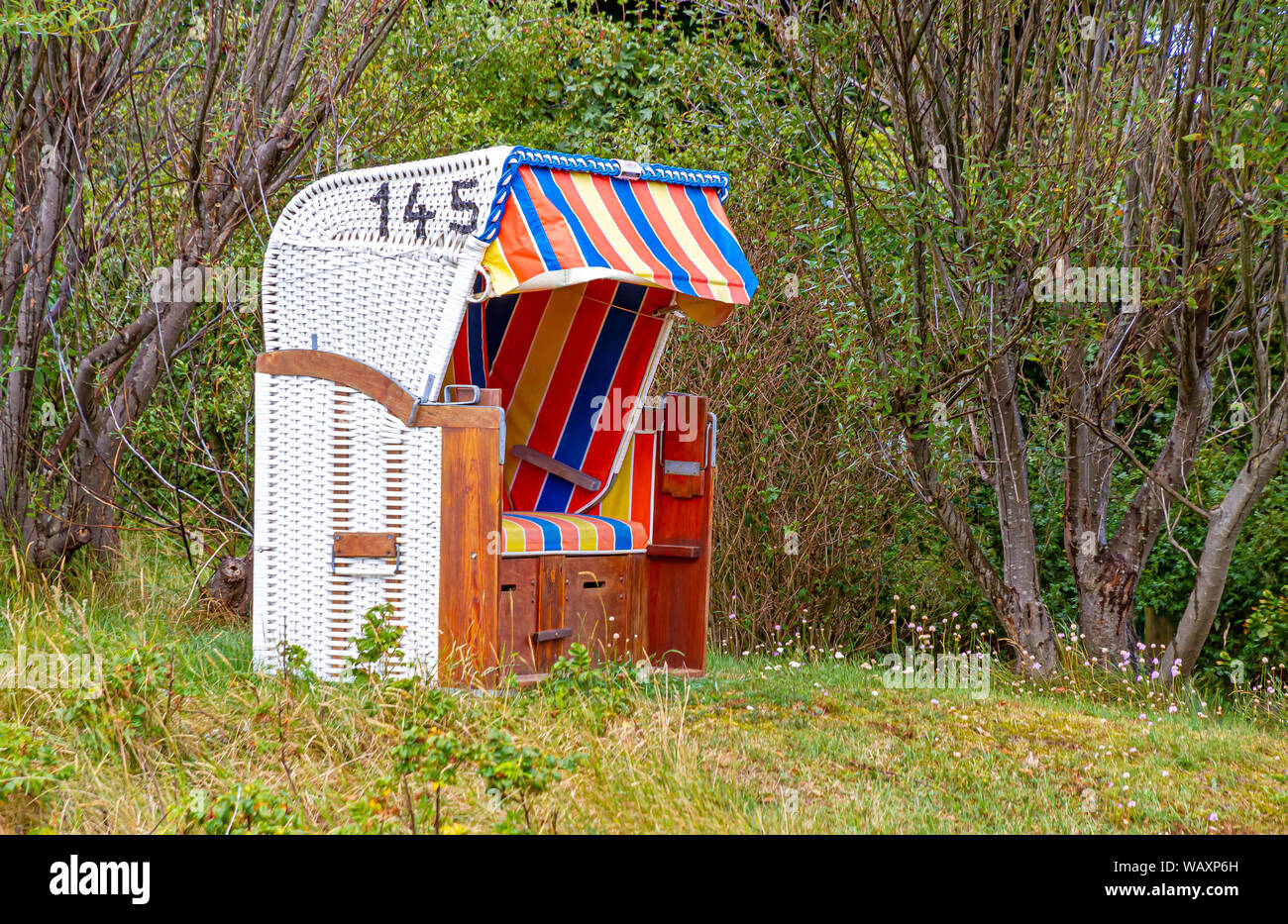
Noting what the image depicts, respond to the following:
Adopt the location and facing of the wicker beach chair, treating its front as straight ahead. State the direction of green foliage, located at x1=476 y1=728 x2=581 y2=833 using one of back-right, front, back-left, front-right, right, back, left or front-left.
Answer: front-right

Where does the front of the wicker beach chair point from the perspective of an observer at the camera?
facing the viewer and to the right of the viewer

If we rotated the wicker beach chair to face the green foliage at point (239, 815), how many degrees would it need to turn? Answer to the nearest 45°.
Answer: approximately 45° to its right

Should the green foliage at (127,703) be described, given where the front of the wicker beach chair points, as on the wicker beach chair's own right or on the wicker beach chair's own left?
on the wicker beach chair's own right

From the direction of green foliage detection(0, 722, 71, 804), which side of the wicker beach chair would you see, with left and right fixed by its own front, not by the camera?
right
